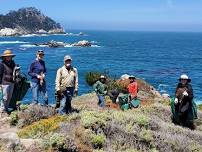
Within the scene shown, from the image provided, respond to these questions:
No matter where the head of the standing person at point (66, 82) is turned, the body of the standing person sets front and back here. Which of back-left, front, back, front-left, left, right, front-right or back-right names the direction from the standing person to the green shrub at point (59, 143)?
front

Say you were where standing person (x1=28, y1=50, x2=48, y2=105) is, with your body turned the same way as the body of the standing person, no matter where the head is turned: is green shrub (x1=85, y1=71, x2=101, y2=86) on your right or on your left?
on your left

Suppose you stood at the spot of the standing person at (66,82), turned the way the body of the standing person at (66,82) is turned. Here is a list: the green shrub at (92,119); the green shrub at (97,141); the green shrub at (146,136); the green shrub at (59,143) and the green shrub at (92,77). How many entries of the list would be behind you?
1

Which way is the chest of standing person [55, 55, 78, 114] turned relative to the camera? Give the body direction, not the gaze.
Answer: toward the camera

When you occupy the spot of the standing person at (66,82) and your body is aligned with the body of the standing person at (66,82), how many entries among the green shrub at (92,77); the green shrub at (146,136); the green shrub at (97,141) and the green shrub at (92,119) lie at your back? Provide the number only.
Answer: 1

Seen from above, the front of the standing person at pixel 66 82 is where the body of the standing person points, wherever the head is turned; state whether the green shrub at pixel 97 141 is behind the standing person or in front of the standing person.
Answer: in front

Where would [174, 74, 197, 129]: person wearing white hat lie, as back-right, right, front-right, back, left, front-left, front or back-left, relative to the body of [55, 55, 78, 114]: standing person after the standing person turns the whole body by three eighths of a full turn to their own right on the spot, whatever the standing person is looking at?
back-right

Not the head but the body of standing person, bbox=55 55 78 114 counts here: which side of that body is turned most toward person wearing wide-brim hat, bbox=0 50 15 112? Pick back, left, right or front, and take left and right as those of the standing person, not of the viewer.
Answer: right

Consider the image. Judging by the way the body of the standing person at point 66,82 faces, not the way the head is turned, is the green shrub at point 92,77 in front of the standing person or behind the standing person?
behind

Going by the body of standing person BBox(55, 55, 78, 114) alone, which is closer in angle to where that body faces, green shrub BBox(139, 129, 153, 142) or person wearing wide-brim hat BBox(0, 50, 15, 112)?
the green shrub

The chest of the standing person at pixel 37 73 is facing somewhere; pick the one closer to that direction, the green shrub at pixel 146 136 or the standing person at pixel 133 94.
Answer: the green shrub

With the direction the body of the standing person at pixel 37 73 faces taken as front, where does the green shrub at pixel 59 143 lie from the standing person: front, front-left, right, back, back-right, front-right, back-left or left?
front-right

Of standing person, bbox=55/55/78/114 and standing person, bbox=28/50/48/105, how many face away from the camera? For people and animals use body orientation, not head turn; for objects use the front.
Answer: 0

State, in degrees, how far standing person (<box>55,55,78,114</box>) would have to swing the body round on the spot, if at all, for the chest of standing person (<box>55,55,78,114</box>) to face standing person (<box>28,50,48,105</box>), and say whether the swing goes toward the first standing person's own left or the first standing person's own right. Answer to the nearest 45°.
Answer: approximately 135° to the first standing person's own right

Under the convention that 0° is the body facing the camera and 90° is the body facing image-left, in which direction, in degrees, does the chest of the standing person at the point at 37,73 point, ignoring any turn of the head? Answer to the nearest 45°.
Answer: approximately 315°
